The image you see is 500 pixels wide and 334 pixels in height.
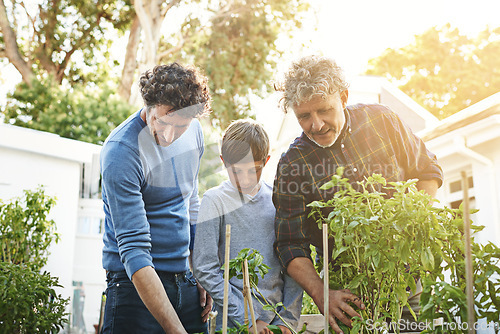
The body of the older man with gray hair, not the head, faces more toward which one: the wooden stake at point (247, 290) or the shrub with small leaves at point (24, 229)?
the wooden stake

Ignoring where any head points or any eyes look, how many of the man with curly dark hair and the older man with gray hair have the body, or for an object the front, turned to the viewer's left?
0

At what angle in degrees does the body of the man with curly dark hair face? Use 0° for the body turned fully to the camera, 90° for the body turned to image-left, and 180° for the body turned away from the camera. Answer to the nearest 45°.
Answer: approximately 315°

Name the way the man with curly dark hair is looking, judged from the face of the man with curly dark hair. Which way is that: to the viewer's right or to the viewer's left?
to the viewer's right

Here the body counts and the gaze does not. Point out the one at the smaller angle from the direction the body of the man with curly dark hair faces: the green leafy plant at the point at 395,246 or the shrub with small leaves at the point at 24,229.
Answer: the green leafy plant

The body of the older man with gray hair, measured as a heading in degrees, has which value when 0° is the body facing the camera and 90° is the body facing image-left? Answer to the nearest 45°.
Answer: approximately 0°

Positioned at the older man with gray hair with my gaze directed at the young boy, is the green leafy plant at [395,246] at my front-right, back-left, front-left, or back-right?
back-left

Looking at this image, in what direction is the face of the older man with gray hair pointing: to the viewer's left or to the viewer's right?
to the viewer's left
